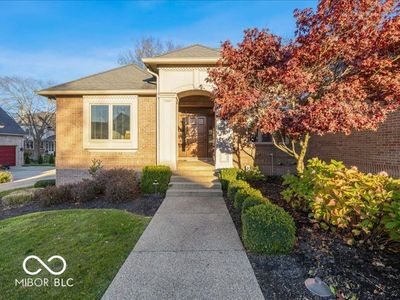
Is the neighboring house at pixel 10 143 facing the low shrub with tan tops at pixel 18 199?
yes

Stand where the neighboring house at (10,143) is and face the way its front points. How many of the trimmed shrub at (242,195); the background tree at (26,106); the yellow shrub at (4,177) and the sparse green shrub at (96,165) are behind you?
1

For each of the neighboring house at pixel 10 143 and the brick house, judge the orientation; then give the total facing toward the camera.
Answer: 2

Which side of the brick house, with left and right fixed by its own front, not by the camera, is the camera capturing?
front

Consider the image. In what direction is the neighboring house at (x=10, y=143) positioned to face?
toward the camera

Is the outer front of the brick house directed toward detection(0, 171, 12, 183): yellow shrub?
no

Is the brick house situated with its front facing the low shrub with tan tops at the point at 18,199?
no

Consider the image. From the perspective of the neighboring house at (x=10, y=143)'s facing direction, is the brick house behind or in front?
in front

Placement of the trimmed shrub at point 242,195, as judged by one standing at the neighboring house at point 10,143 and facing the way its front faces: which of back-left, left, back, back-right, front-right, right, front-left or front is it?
front

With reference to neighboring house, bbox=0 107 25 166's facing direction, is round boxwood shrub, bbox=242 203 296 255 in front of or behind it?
in front

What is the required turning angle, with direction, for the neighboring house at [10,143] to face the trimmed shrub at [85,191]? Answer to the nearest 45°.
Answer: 0° — it already faces it

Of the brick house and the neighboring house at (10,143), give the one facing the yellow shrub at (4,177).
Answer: the neighboring house

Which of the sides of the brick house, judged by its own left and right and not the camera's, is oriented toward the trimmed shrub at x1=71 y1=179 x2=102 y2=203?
front
